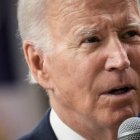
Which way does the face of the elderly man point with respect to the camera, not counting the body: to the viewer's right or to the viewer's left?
to the viewer's right
